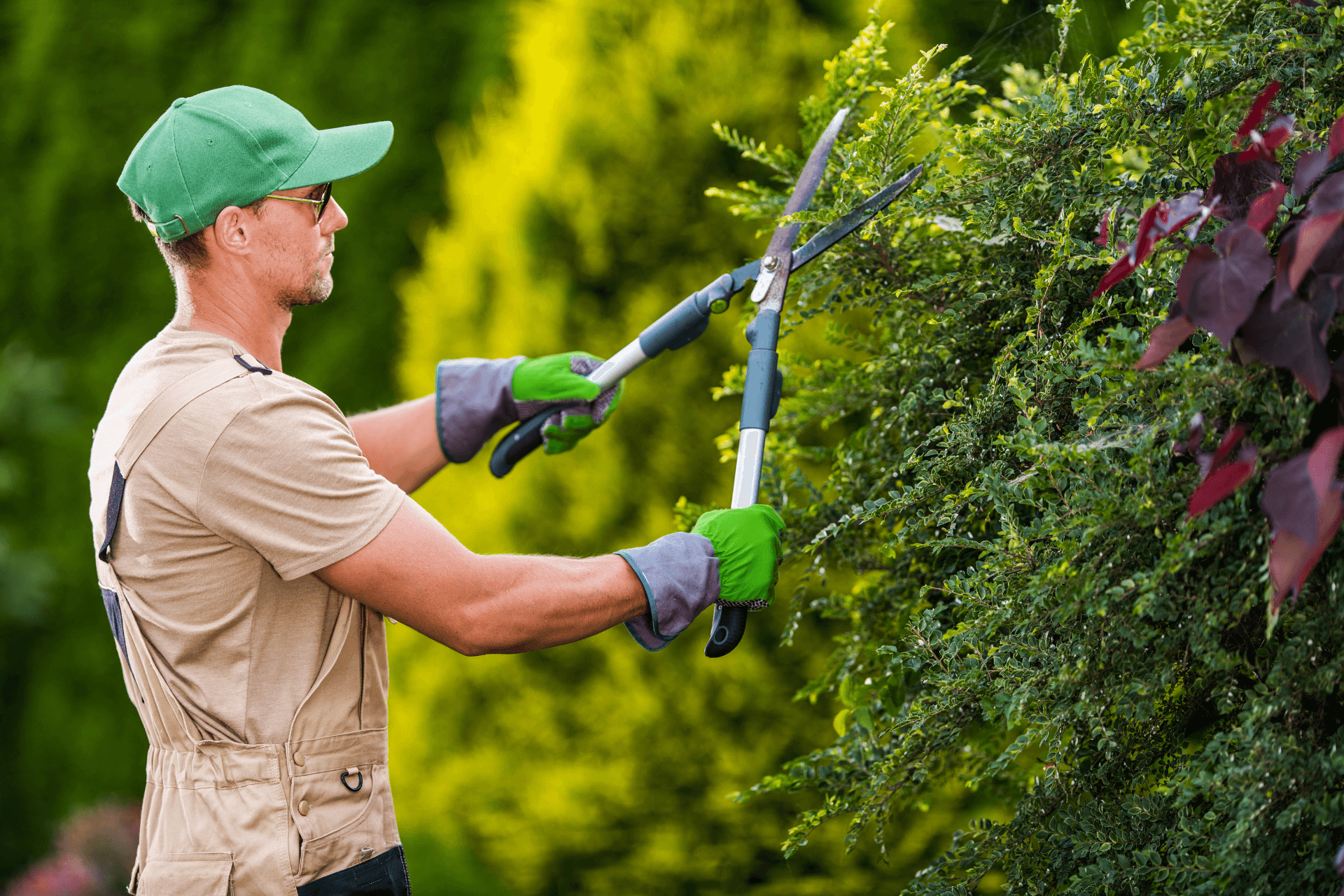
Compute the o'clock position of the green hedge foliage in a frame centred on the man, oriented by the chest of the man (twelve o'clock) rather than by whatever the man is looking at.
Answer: The green hedge foliage is roughly at 1 o'clock from the man.

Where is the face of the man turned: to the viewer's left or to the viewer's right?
to the viewer's right

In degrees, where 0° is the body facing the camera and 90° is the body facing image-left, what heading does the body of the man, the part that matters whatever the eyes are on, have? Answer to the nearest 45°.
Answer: approximately 270°
